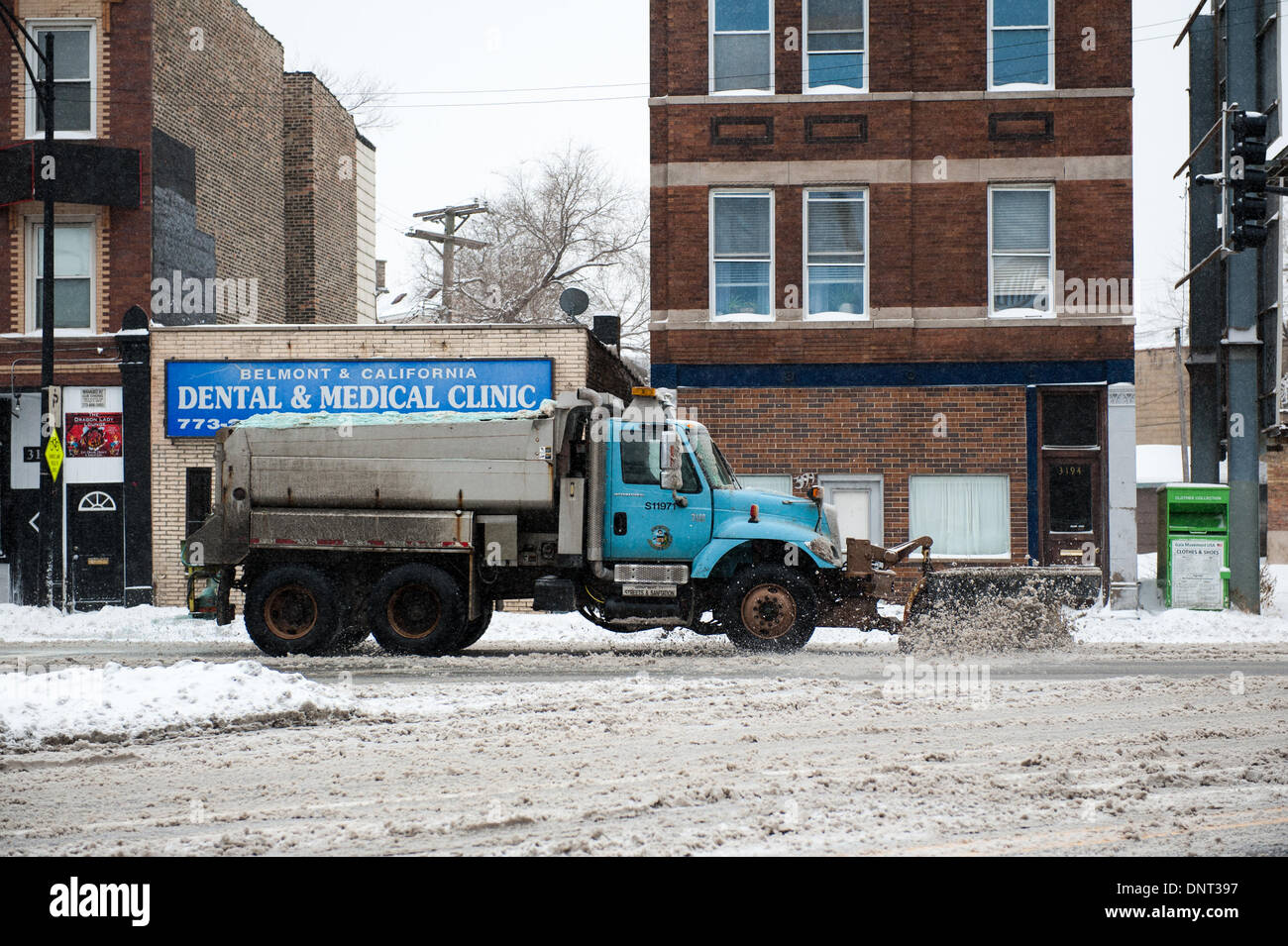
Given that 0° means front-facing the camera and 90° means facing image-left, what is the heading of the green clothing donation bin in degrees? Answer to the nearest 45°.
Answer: approximately 0°

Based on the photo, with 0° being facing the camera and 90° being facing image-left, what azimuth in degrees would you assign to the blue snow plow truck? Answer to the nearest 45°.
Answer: approximately 270°

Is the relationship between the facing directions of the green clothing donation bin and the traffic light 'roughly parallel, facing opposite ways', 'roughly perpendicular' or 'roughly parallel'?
roughly perpendicular

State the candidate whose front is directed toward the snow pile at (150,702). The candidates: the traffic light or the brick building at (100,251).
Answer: the brick building

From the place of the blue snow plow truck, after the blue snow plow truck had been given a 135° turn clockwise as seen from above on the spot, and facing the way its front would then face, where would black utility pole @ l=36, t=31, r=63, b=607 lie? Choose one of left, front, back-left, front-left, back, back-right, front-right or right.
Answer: right

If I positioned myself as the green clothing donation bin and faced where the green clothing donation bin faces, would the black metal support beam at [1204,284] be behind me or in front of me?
behind

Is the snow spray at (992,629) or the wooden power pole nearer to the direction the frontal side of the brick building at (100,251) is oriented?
the snow spray

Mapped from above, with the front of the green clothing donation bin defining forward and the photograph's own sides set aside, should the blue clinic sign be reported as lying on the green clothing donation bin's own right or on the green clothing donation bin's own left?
on the green clothing donation bin's own right

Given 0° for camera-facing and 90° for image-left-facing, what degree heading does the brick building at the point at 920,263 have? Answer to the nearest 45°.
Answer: approximately 0°
